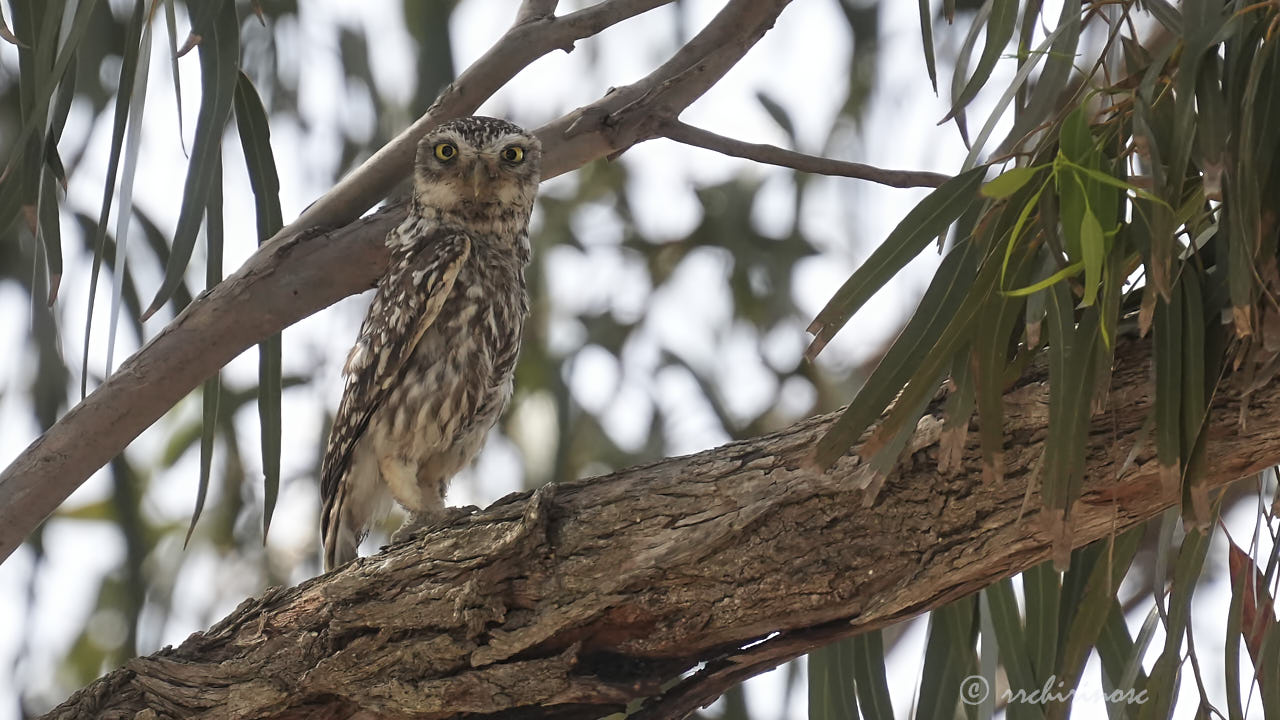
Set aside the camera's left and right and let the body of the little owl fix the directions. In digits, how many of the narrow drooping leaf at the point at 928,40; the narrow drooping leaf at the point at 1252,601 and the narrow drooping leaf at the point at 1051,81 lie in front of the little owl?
3

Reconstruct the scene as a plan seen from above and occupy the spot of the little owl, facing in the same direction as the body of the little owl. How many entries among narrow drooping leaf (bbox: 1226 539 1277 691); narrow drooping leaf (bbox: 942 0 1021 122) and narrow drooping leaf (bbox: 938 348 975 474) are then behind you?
0

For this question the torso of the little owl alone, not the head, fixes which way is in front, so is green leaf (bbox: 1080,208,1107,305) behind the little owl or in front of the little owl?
in front

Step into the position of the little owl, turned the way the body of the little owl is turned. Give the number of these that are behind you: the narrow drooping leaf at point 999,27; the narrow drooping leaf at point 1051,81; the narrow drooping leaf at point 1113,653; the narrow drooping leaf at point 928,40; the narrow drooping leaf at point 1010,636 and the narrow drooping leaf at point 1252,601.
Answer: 0

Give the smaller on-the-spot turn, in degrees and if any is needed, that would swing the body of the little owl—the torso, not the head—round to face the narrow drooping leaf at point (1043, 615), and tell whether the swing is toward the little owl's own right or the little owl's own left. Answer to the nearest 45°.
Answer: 0° — it already faces it

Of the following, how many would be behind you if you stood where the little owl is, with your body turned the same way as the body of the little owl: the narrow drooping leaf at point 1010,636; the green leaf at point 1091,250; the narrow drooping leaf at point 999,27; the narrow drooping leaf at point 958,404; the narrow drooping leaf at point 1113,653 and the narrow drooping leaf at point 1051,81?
0

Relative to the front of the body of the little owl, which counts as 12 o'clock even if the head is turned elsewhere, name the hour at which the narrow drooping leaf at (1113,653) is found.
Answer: The narrow drooping leaf is roughly at 11 o'clock from the little owl.

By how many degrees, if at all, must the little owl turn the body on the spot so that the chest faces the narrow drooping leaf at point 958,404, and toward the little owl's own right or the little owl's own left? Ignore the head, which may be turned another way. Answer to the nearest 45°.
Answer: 0° — it already faces it

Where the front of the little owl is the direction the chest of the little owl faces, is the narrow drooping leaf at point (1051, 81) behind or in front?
in front

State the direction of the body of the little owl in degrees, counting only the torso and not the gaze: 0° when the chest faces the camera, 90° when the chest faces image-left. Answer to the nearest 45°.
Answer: approximately 315°
